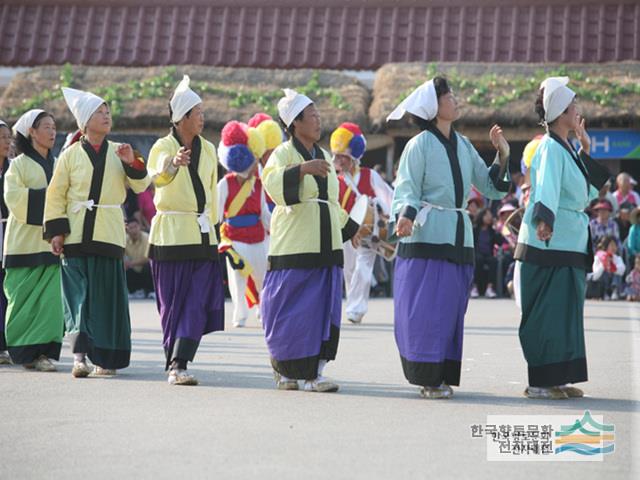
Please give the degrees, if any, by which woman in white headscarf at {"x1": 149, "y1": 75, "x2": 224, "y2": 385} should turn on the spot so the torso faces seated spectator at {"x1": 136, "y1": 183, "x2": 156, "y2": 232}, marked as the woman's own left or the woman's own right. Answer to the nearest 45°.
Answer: approximately 135° to the woman's own left

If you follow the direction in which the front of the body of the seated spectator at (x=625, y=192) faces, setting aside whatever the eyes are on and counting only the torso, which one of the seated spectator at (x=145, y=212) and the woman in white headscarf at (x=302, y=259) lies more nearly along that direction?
the woman in white headscarf

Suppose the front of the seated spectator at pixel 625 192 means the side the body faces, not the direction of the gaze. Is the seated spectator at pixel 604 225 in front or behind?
in front

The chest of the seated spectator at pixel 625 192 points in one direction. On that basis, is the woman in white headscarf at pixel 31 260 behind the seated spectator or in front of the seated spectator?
in front

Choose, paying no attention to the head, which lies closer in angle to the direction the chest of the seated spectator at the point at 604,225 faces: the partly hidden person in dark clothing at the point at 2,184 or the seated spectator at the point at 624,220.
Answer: the partly hidden person in dark clothing

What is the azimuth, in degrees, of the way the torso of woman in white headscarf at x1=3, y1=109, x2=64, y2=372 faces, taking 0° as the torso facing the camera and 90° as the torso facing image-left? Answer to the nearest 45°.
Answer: approximately 315°
